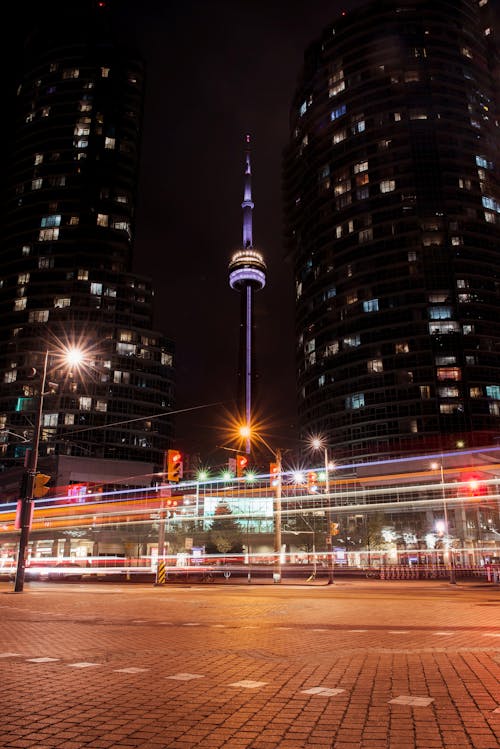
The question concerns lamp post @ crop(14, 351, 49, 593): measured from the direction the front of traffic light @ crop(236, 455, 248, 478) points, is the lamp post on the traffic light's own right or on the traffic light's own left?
on the traffic light's own right

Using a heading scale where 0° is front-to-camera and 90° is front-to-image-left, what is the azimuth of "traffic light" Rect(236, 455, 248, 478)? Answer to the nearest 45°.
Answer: approximately 0°
